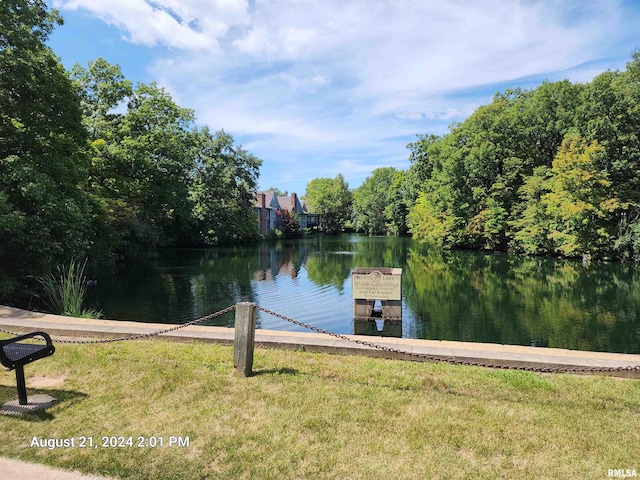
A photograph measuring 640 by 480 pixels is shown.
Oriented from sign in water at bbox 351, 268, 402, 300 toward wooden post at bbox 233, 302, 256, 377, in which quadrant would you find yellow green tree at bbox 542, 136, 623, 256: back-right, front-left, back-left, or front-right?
back-left

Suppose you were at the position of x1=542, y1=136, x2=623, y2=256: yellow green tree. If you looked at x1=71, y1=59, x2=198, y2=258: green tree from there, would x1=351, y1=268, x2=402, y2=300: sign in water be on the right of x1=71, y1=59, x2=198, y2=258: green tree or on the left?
left

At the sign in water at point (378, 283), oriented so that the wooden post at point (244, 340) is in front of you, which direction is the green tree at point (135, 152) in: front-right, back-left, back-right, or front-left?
back-right

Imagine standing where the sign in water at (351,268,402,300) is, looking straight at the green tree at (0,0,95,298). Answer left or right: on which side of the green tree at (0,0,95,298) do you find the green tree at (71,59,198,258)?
right

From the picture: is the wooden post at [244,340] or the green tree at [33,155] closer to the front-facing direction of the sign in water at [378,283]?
the wooden post

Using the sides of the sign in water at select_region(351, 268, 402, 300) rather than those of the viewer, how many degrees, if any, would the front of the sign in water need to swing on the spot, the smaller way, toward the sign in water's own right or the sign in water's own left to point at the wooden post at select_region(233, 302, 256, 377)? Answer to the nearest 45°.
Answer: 0° — it already faces it

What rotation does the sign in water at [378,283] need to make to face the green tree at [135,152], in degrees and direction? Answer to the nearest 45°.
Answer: approximately 135° to its right

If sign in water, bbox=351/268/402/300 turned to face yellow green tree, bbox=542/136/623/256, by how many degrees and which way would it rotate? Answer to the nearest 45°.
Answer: approximately 135° to its left

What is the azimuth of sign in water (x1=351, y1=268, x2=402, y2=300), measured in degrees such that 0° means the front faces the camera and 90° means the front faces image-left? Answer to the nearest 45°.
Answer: approximately 0°

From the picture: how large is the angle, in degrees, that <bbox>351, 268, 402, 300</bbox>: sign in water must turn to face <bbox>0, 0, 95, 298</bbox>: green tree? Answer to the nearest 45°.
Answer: approximately 90° to its right
